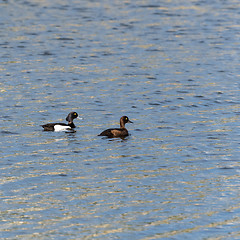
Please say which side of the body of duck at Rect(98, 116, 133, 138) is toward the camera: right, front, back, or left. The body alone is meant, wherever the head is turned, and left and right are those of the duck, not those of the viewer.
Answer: right

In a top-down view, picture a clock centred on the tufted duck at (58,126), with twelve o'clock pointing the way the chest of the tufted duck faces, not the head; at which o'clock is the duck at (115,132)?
The duck is roughly at 1 o'clock from the tufted duck.

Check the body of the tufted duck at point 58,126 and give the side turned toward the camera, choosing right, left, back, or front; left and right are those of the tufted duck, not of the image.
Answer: right

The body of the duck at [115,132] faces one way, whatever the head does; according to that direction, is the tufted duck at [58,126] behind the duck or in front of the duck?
behind

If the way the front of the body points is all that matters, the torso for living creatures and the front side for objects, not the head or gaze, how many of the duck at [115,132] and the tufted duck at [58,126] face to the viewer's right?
2
